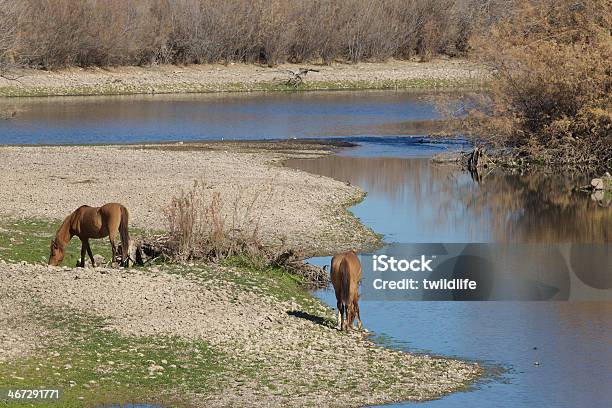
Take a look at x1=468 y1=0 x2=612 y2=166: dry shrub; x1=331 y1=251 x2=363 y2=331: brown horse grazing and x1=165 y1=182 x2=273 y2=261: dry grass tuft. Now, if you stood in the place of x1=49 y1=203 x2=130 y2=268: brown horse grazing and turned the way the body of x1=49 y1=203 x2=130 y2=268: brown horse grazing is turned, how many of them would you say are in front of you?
0

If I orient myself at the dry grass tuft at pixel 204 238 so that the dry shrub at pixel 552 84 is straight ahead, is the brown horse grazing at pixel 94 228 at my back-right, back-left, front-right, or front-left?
back-left

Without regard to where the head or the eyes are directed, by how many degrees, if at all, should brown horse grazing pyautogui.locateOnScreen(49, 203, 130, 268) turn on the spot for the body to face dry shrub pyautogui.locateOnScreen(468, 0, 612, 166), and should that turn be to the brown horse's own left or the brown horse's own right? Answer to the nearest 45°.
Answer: approximately 135° to the brown horse's own right

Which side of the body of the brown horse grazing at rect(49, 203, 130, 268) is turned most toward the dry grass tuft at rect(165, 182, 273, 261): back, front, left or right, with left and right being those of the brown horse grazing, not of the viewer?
back

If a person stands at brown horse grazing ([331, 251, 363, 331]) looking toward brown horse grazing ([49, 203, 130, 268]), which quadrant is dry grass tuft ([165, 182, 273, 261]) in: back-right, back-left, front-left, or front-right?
front-right

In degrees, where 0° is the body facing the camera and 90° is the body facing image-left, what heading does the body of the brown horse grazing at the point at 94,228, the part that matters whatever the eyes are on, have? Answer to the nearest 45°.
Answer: approximately 90°

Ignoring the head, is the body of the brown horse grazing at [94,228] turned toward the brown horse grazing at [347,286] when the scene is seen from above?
no

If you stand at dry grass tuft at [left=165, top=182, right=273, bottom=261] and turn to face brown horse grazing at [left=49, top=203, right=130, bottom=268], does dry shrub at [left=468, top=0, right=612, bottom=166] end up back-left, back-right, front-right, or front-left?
back-right
